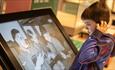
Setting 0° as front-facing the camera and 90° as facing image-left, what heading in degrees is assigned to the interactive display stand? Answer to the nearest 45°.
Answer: approximately 315°
